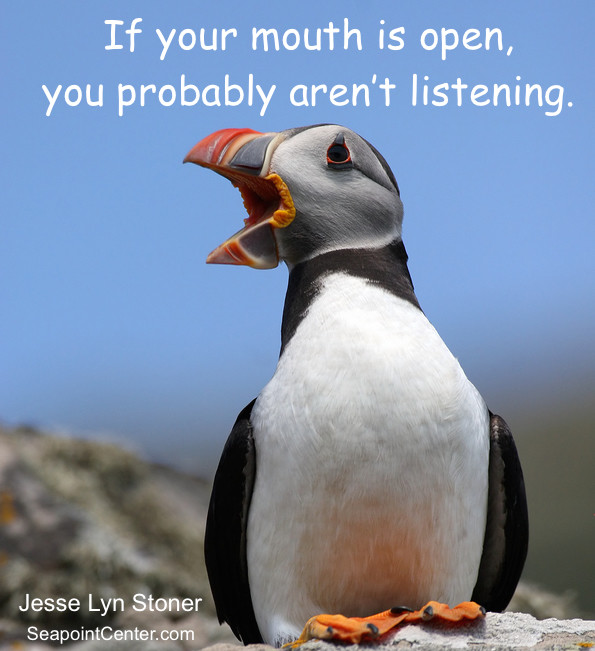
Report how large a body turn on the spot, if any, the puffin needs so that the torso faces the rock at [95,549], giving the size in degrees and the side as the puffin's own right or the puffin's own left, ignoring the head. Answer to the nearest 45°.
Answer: approximately 135° to the puffin's own right

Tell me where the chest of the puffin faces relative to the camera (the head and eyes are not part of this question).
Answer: toward the camera
